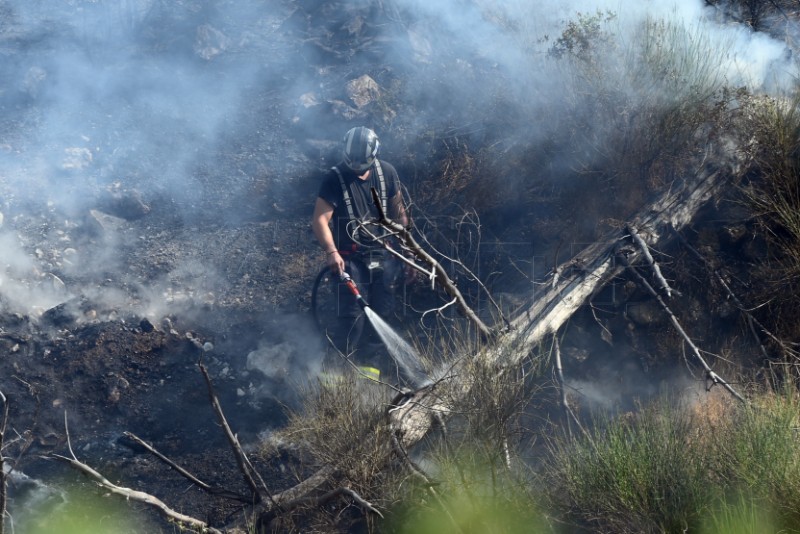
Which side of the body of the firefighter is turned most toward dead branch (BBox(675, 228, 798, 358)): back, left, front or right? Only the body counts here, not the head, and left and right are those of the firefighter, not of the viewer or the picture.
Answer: left

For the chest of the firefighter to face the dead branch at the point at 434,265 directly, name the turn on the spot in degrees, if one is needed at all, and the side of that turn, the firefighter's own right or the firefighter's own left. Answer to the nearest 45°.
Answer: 0° — they already face it

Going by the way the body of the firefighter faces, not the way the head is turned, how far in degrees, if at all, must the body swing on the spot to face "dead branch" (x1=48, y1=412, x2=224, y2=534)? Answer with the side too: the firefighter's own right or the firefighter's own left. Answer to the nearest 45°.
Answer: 0° — they already face it

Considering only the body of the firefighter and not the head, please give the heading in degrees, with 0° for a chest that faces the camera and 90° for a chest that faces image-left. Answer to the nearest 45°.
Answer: approximately 0°
